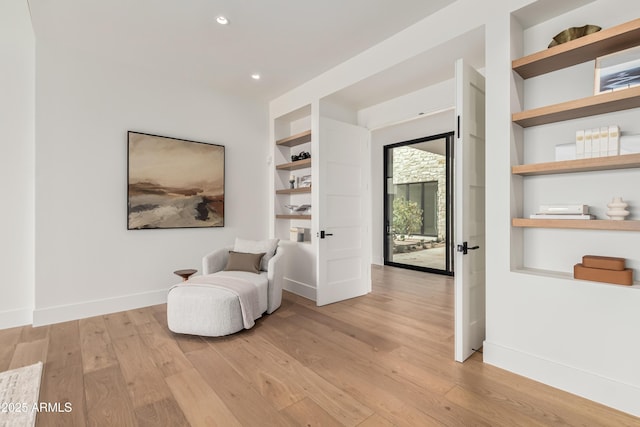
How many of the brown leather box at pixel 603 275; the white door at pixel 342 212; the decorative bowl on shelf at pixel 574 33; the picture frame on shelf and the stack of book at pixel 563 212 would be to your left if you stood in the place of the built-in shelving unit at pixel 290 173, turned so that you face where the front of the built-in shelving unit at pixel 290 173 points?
5

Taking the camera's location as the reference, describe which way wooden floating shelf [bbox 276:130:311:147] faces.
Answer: facing the viewer and to the left of the viewer

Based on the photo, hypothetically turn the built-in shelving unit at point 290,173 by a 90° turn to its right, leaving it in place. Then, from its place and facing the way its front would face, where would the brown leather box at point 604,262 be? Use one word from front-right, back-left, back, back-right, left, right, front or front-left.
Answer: back

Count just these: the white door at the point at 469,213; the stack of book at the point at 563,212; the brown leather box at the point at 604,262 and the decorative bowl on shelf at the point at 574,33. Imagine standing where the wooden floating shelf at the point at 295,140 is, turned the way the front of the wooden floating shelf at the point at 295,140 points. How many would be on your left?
4

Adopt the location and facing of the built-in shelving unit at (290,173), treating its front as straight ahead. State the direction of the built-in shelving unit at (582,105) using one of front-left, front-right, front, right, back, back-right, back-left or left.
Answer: left

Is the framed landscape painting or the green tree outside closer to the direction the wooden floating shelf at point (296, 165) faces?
the framed landscape painting

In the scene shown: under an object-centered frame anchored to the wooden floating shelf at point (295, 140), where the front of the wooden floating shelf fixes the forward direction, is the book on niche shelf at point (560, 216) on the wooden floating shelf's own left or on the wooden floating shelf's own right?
on the wooden floating shelf's own left

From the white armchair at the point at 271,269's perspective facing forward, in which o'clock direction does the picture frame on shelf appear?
The picture frame on shelf is roughly at 9 o'clock from the white armchair.

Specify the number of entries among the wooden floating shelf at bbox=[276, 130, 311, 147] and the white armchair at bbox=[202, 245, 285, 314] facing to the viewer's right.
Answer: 0

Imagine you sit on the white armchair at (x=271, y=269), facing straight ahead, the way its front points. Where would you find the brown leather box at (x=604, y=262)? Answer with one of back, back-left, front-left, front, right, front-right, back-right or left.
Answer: left

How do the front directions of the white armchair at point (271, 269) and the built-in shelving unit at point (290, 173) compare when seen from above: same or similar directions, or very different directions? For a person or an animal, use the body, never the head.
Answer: same or similar directions

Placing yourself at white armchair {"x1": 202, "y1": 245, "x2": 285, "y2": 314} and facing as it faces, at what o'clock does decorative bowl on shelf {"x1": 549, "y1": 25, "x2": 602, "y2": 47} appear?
The decorative bowl on shelf is roughly at 9 o'clock from the white armchair.

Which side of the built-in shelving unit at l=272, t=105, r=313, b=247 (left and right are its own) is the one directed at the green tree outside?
back

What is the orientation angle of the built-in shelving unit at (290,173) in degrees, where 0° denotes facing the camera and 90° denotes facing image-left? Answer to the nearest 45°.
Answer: approximately 45°

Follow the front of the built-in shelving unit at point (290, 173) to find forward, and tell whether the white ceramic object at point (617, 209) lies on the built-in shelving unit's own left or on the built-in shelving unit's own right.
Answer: on the built-in shelving unit's own left

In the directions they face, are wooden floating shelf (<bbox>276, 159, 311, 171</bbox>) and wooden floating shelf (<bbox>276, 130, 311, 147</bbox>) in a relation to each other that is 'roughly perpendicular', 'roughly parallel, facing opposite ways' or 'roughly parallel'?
roughly parallel
